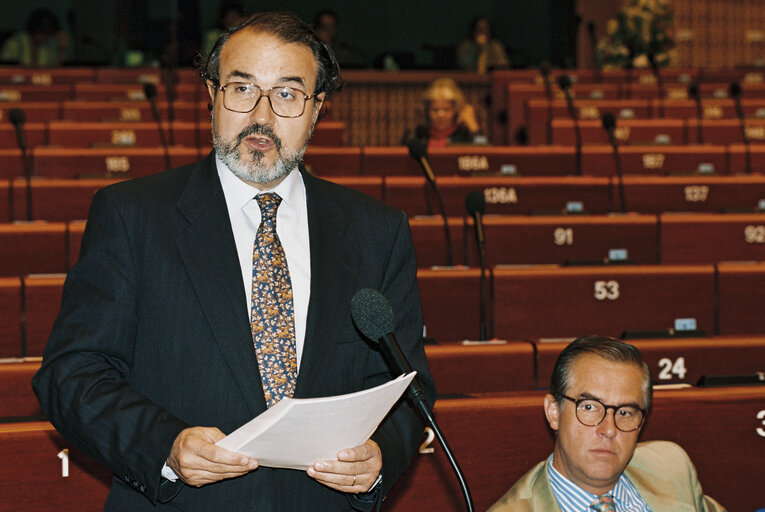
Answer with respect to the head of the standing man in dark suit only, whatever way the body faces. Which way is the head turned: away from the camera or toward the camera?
toward the camera

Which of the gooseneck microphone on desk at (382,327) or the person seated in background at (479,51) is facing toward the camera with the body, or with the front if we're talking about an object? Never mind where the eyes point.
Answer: the person seated in background

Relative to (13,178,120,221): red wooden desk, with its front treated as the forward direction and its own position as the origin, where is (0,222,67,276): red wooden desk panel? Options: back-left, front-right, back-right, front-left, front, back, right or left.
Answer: front

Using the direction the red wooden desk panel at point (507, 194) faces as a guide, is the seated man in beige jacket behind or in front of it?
in front

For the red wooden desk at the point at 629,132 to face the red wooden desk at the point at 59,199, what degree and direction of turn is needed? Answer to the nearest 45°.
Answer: approximately 45° to its right

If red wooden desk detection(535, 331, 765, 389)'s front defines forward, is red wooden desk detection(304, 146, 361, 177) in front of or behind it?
behind

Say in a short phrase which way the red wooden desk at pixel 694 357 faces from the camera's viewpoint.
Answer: facing the viewer

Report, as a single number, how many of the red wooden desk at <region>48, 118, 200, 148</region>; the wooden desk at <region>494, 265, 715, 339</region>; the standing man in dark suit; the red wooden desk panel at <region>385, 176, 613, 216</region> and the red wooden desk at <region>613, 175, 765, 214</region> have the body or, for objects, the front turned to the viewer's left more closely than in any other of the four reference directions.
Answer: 0

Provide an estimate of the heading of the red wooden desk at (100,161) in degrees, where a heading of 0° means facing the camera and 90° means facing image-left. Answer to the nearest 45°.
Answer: approximately 0°

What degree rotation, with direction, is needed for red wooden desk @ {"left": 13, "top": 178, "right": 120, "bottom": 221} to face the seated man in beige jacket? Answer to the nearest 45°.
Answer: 0° — it already faces them

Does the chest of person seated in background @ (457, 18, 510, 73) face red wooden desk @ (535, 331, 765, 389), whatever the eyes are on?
yes

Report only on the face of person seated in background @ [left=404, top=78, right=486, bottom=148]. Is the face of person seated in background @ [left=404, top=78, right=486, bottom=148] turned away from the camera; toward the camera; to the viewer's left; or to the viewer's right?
toward the camera

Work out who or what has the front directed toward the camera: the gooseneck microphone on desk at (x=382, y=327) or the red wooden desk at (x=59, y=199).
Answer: the red wooden desk

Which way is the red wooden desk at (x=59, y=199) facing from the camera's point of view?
toward the camera

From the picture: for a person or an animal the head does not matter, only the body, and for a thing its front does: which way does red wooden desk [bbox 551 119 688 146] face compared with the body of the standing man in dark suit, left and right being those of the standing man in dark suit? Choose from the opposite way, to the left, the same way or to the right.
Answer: the same way
